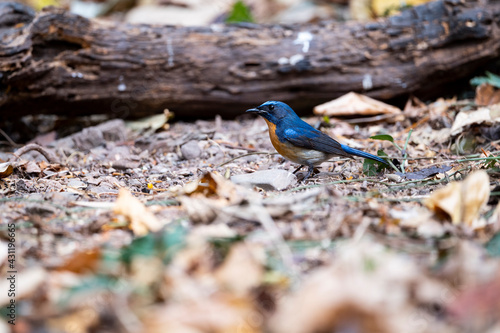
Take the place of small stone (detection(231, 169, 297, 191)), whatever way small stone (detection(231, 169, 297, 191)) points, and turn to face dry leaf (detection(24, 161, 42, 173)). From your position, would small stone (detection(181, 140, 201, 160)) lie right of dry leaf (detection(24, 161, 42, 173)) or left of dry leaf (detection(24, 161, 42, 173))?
right

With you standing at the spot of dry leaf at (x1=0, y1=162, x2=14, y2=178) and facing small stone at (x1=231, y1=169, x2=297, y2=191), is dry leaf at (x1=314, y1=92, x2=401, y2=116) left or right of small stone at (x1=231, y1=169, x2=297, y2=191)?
left

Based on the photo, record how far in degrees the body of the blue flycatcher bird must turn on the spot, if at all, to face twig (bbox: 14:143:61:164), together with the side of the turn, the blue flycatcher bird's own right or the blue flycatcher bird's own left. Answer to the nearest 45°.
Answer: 0° — it already faces it

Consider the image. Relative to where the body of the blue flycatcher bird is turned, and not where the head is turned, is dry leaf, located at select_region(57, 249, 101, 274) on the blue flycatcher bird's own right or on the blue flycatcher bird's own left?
on the blue flycatcher bird's own left

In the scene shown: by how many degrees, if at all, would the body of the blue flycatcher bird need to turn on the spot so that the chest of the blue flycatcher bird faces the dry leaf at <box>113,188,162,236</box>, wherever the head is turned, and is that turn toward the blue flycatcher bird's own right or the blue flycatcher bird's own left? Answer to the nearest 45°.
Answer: approximately 90° to the blue flycatcher bird's own left

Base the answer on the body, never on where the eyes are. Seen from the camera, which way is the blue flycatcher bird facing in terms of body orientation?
to the viewer's left

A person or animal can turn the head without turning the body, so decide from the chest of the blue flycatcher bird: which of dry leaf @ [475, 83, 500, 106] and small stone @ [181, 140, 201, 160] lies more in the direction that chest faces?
the small stone

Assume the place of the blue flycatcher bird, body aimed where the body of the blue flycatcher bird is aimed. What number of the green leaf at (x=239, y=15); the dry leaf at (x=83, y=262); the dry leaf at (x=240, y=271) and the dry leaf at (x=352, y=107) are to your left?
2

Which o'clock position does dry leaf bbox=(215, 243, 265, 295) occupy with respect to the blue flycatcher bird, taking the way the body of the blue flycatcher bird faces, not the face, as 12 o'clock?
The dry leaf is roughly at 9 o'clock from the blue flycatcher bird.

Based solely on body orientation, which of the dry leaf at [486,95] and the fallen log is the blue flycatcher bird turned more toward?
the fallen log

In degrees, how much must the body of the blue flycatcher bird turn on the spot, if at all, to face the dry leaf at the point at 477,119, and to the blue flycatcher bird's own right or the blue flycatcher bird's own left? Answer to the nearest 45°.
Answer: approximately 180°

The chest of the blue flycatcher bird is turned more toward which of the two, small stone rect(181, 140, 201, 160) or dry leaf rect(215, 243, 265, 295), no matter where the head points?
the small stone

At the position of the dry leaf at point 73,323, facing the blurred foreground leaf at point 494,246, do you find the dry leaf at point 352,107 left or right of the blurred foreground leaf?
left
